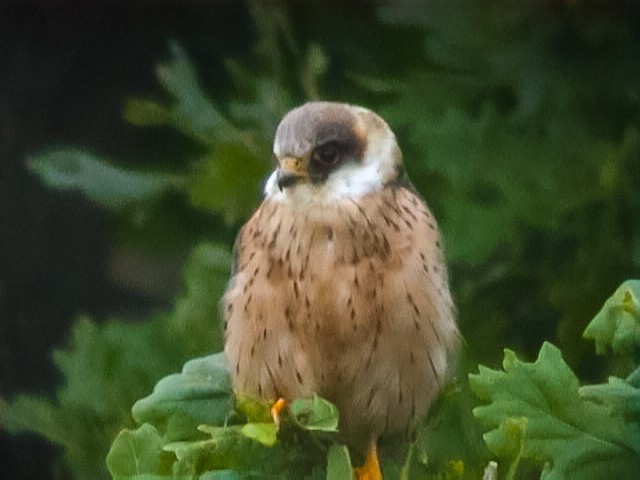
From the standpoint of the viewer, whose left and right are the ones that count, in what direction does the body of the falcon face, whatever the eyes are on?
facing the viewer
